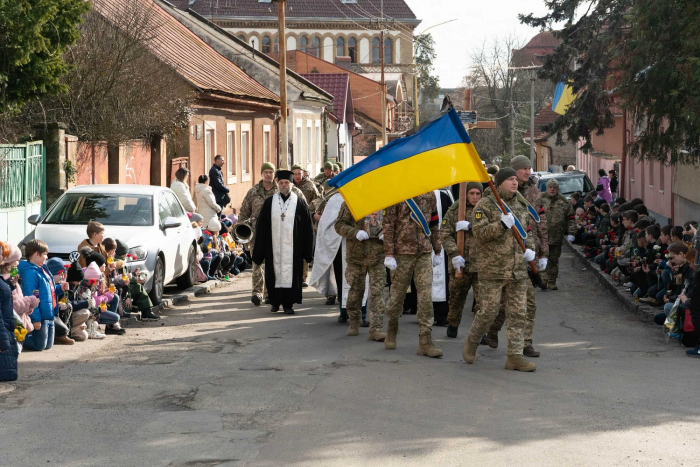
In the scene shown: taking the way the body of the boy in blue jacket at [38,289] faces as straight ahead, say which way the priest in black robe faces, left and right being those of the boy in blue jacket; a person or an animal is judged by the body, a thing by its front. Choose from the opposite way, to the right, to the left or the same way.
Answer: to the right

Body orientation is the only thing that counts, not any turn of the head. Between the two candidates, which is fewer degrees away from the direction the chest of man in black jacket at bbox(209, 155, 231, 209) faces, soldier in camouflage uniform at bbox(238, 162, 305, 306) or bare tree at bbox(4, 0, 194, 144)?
the soldier in camouflage uniform

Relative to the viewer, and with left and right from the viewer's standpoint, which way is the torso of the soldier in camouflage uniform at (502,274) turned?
facing the viewer and to the right of the viewer

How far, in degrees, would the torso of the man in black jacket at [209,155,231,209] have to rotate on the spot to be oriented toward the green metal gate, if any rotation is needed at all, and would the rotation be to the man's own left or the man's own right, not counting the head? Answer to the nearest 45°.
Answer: approximately 135° to the man's own right

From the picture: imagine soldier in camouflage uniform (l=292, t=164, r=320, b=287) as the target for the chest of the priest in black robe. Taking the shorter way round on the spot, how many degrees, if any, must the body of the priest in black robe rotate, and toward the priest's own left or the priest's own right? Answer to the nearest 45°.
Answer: approximately 180°

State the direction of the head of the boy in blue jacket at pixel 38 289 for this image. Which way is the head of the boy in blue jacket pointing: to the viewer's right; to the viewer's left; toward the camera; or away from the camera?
to the viewer's right

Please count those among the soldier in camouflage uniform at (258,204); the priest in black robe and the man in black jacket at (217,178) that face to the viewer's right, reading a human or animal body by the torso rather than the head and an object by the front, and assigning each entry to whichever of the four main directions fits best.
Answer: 1

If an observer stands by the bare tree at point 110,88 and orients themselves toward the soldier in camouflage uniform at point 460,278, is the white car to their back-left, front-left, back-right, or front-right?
front-right

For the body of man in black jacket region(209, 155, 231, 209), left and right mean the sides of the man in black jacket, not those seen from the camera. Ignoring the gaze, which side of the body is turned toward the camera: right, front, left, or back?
right

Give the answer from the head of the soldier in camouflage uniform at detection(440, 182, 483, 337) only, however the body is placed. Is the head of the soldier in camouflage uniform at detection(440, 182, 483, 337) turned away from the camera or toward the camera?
toward the camera

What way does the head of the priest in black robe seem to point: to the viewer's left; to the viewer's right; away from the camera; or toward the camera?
toward the camera

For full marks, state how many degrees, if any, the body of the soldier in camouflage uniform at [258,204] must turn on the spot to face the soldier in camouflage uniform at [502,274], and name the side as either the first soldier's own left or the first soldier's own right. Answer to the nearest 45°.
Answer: approximately 45° to the first soldier's own left

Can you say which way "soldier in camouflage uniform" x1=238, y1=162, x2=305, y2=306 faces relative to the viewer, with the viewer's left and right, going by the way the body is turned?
facing the viewer

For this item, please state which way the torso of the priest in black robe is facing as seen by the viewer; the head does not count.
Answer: toward the camera

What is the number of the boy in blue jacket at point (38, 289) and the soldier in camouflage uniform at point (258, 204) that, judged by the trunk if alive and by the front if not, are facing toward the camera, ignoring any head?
1

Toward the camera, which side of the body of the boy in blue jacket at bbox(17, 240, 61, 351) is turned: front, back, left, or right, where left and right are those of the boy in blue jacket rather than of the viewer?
right

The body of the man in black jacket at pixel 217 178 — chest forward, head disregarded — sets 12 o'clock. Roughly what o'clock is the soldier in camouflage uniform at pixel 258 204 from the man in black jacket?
The soldier in camouflage uniform is roughly at 3 o'clock from the man in black jacket.

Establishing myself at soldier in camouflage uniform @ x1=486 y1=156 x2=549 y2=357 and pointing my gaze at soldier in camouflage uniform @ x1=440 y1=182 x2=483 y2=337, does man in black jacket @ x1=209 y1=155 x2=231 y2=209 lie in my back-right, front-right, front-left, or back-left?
front-right
